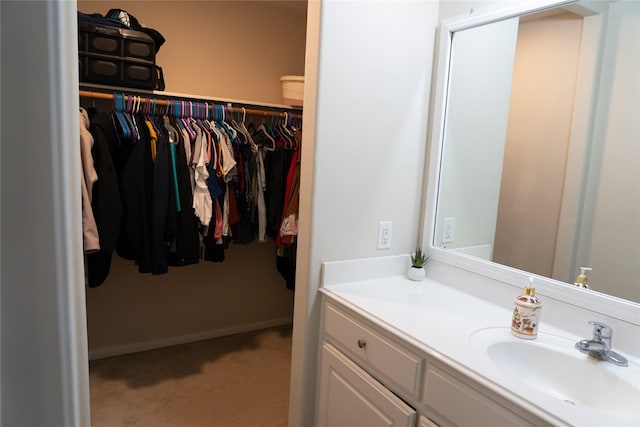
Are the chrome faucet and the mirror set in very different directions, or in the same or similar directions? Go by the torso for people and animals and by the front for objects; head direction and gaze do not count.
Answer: same or similar directions

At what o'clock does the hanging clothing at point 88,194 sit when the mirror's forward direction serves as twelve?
The hanging clothing is roughly at 1 o'clock from the mirror.

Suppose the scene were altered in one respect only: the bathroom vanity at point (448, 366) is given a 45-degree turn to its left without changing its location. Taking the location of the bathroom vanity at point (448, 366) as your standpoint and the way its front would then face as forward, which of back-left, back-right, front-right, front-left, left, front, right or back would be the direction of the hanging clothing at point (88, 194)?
right

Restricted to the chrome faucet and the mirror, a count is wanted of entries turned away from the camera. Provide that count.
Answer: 0

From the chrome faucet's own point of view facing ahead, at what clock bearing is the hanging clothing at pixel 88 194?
The hanging clothing is roughly at 1 o'clock from the chrome faucet.

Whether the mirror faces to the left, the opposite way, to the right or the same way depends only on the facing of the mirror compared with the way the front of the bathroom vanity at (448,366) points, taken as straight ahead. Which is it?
the same way

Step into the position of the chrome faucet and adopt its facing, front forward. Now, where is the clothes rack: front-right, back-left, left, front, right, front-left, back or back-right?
front-right

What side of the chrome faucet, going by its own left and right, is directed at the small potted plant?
right

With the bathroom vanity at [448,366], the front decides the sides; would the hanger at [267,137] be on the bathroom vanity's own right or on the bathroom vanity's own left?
on the bathroom vanity's own right

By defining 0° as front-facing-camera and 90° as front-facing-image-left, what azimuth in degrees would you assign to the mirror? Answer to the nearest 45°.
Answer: approximately 45°
